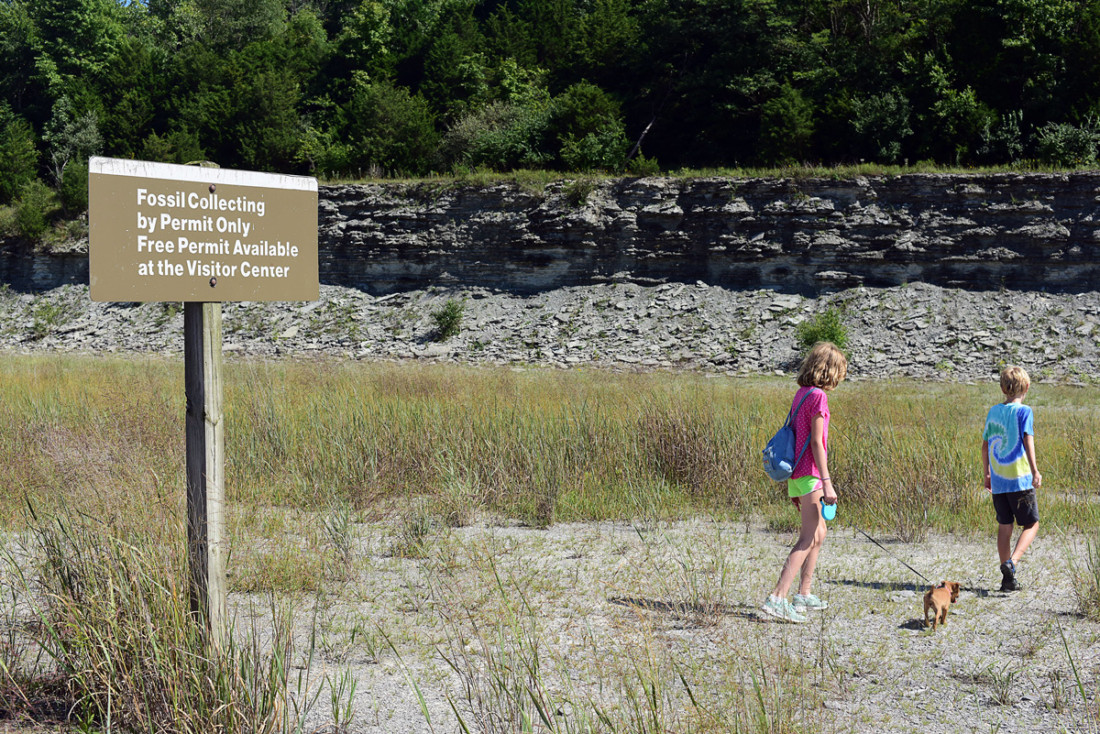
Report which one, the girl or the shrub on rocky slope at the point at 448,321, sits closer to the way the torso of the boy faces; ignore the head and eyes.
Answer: the shrub on rocky slope

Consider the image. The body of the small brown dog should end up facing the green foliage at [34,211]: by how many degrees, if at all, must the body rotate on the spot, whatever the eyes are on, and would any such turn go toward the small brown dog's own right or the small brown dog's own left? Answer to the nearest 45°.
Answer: approximately 90° to the small brown dog's own left

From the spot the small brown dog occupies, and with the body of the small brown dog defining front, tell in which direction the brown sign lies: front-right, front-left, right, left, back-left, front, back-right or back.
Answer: back

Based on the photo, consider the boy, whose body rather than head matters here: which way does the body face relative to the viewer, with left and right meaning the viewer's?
facing away from the viewer and to the right of the viewer

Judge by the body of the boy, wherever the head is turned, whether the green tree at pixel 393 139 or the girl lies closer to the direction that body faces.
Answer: the green tree

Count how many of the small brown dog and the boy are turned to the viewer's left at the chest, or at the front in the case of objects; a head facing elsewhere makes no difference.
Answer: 0

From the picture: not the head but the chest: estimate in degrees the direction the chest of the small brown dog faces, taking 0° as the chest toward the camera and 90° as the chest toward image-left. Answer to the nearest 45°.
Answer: approximately 225°

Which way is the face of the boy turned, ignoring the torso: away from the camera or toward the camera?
away from the camera
